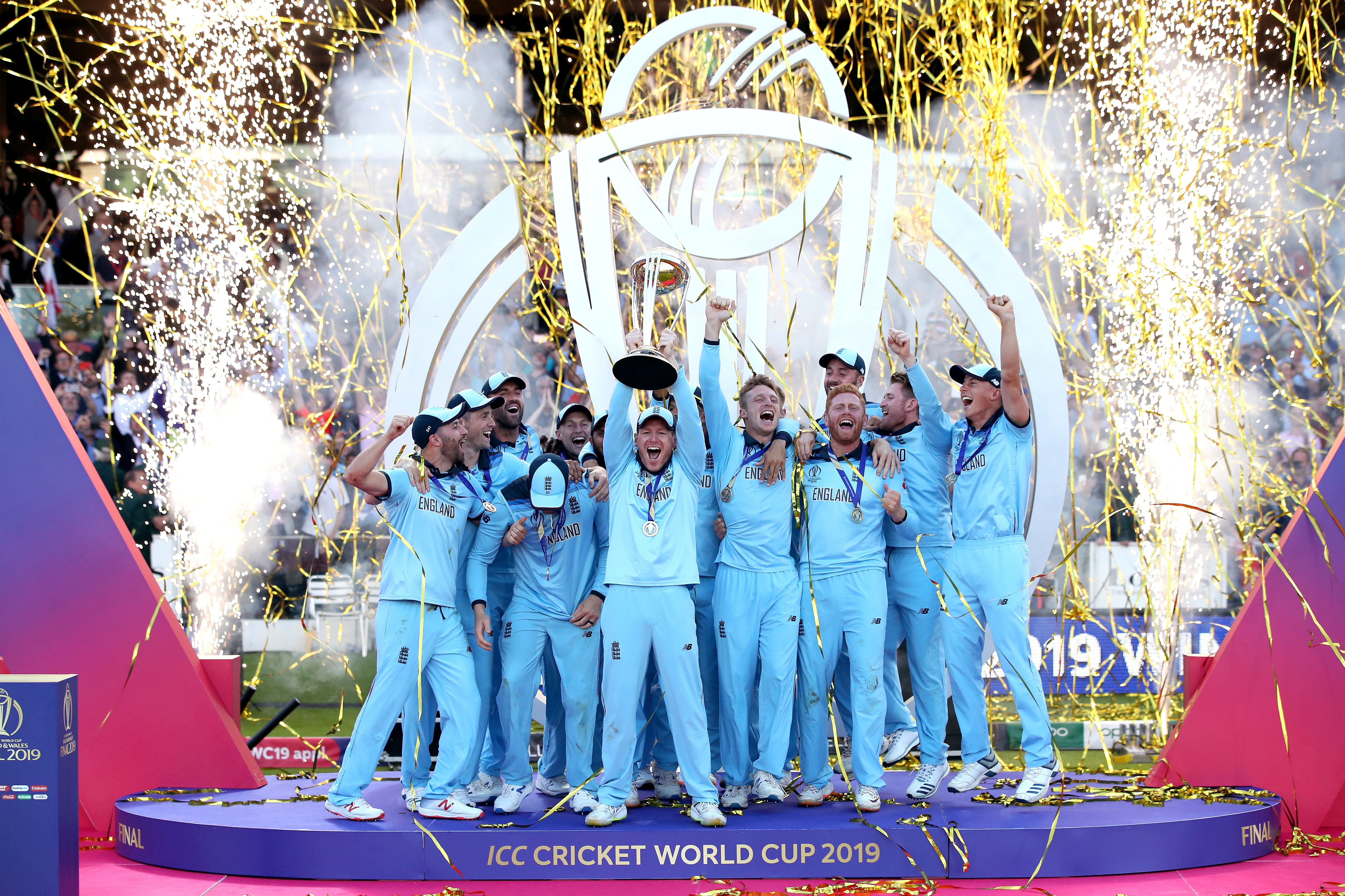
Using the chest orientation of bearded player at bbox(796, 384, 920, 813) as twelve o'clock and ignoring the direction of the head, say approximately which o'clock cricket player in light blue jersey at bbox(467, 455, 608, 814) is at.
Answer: The cricket player in light blue jersey is roughly at 3 o'clock from the bearded player.

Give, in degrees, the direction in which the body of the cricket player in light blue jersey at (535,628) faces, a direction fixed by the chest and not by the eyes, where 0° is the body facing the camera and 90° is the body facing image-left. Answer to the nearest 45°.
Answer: approximately 0°

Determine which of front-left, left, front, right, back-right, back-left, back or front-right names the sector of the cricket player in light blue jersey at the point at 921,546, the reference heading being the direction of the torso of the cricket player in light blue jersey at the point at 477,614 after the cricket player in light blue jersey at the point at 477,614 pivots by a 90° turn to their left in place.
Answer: front-right

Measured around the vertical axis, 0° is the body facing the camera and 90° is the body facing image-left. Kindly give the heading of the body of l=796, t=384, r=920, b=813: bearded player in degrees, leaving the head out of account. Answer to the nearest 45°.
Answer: approximately 0°
